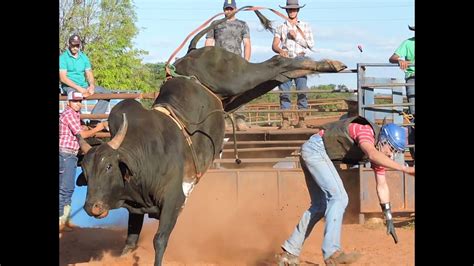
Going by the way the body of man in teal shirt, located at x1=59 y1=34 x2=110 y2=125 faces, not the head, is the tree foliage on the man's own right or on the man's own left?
on the man's own left

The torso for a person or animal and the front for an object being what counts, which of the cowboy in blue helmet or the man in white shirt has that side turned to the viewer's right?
the cowboy in blue helmet

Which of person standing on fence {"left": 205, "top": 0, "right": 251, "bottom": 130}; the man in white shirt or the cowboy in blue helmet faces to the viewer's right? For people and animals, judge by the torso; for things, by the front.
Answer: the cowboy in blue helmet

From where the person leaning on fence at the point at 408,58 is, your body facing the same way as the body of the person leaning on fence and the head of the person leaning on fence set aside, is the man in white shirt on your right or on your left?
on your right

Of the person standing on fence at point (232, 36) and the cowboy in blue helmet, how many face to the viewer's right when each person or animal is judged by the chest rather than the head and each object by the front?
1

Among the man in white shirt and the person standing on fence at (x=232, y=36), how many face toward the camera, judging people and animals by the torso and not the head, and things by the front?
2

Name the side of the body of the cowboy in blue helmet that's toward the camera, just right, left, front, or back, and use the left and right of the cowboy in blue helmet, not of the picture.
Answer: right

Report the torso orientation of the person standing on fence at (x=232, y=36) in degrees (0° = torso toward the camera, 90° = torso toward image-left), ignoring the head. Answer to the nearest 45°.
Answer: approximately 0°
